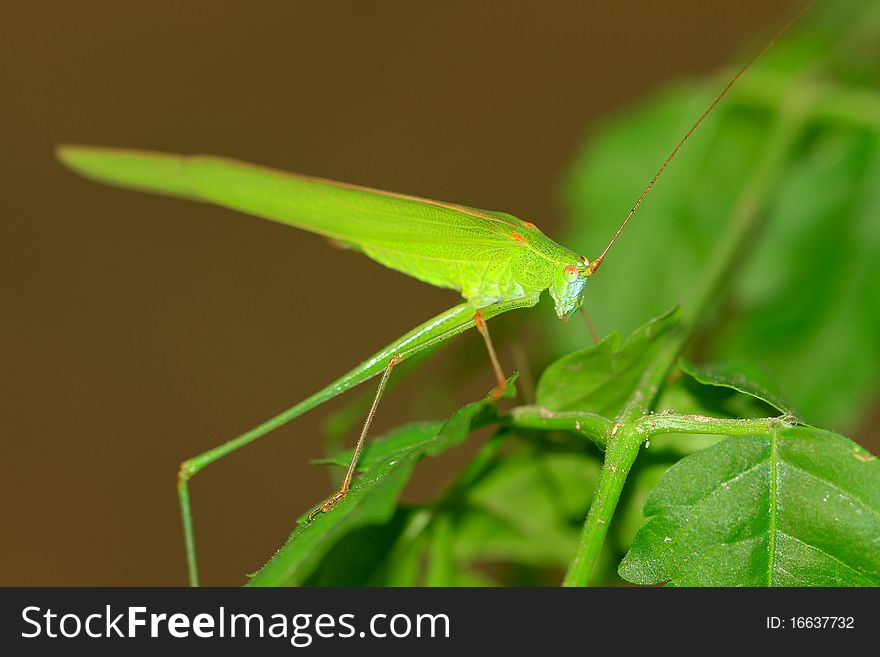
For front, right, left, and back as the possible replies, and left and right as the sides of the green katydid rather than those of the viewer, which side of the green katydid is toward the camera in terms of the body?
right
